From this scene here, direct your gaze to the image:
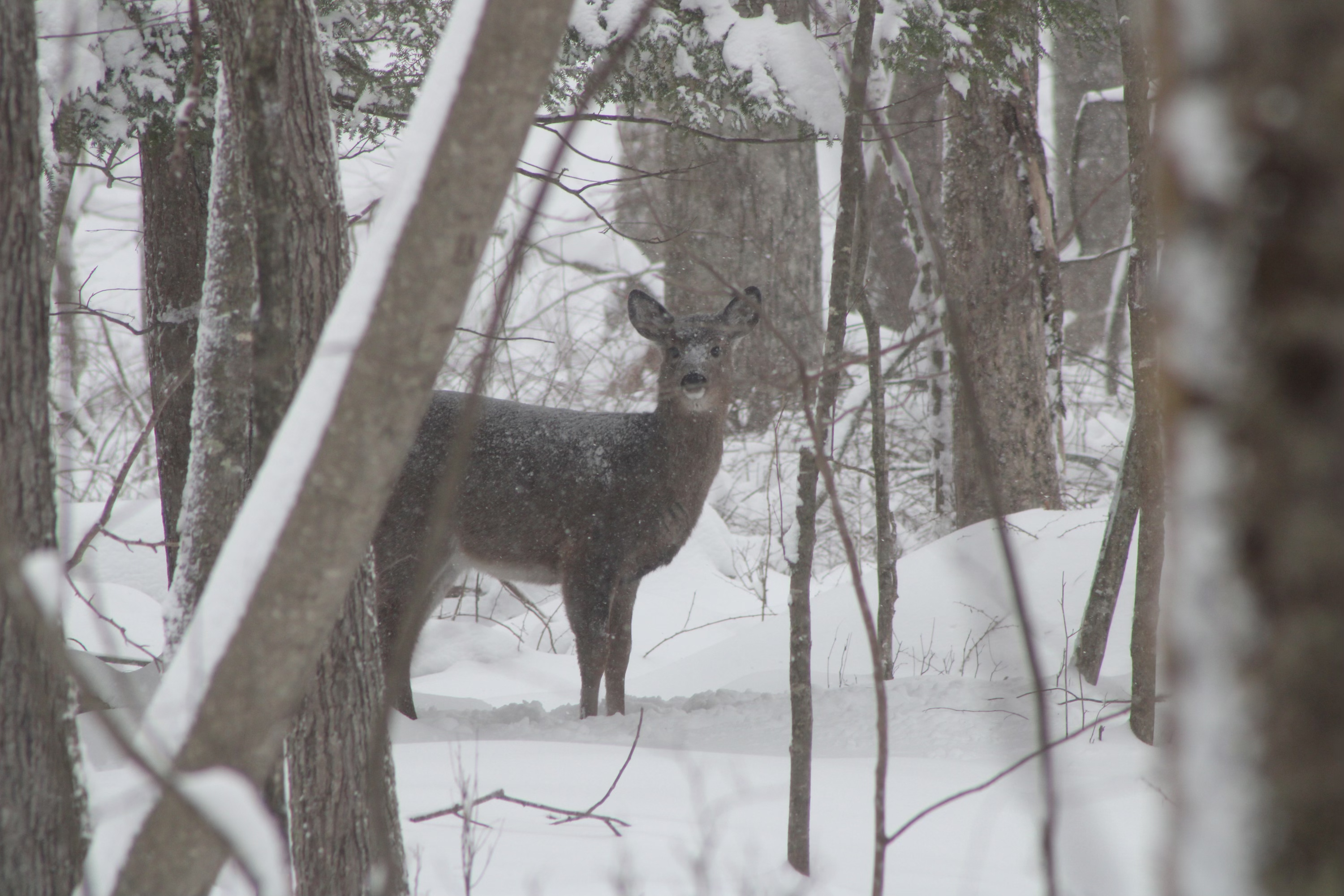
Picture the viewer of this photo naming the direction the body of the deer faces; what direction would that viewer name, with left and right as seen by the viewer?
facing to the right of the viewer

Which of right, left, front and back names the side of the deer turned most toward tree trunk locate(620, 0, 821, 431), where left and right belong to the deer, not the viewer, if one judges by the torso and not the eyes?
left

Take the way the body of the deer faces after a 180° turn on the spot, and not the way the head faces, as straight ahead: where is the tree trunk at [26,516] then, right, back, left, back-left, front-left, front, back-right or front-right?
left

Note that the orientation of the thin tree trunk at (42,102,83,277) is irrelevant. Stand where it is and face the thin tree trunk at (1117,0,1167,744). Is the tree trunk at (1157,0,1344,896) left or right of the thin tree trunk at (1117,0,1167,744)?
right

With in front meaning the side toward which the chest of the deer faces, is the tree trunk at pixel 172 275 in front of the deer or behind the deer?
behind

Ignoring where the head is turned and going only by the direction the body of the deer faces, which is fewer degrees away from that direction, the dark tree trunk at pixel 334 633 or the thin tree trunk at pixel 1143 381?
the thin tree trunk

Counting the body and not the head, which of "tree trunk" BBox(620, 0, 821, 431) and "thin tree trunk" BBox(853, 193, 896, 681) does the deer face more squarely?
the thin tree trunk

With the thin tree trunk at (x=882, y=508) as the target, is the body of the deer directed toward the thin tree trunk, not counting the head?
yes

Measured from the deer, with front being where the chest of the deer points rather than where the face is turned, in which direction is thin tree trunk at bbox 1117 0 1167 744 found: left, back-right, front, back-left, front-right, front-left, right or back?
front-right

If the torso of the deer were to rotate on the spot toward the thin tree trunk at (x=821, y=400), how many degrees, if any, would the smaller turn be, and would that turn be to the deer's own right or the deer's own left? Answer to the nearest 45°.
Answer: approximately 90° to the deer's own right

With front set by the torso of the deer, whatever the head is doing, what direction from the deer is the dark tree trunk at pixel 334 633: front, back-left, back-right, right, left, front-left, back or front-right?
right

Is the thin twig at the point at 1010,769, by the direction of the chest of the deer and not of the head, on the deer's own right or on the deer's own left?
on the deer's own right

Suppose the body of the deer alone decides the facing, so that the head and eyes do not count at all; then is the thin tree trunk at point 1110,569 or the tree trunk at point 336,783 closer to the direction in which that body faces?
the thin tree trunk
